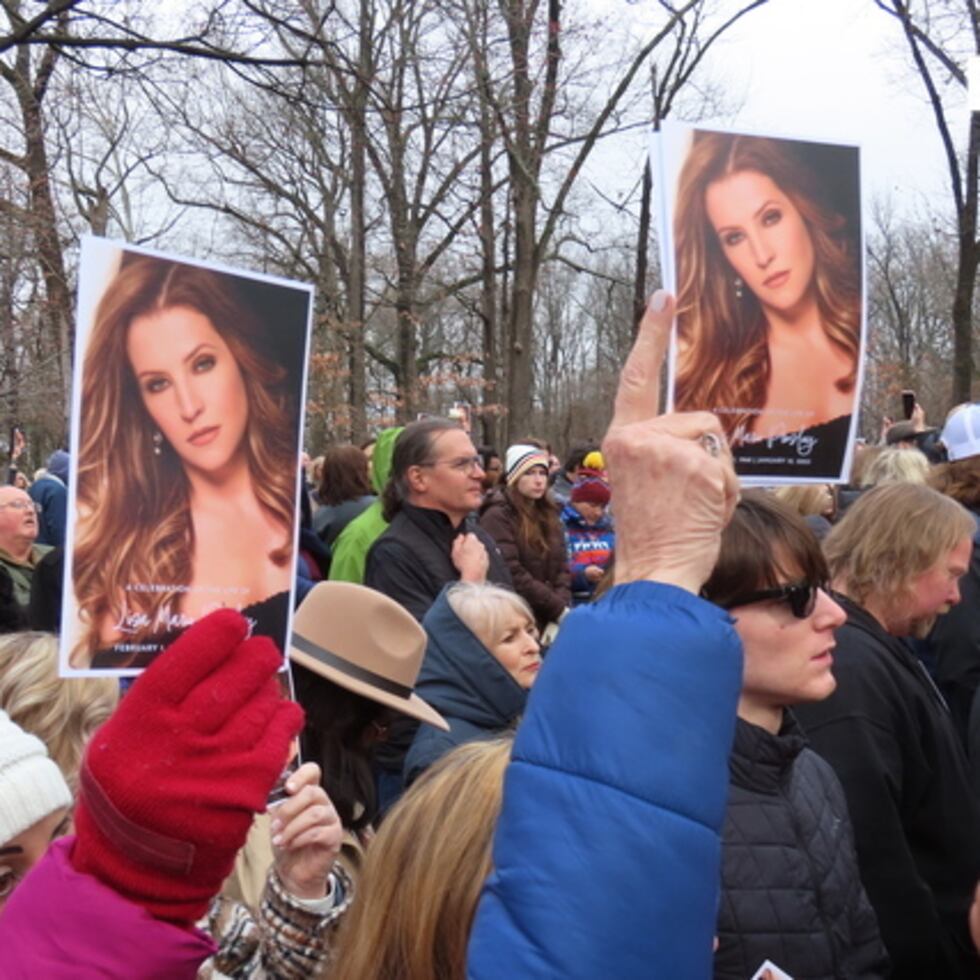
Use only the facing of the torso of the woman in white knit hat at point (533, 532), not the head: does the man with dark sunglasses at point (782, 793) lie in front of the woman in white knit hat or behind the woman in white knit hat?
in front

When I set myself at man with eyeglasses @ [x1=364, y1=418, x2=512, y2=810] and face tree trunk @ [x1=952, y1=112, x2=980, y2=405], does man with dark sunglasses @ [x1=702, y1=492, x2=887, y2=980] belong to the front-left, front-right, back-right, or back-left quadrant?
back-right

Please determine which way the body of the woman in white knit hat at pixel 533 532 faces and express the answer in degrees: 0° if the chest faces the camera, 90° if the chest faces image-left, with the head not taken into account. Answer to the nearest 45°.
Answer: approximately 315°

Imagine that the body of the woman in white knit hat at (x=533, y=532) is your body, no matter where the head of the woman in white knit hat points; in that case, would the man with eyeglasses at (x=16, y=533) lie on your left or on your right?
on your right

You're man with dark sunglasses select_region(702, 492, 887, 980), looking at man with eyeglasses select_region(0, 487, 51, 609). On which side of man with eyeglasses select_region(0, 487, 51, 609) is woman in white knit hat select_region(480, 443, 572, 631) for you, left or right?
right

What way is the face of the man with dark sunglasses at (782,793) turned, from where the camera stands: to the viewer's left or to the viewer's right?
to the viewer's right

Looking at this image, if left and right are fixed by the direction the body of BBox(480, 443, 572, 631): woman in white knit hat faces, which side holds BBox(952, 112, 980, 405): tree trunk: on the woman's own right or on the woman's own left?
on the woman's own left

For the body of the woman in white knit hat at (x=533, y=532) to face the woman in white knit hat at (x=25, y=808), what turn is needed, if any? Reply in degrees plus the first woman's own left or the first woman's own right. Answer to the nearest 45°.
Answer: approximately 45° to the first woman's own right

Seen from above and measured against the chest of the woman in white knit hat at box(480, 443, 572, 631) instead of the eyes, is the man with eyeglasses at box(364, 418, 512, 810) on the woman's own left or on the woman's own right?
on the woman's own right

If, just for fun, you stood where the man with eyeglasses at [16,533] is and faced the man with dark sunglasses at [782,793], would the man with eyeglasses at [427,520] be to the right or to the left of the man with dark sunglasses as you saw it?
left
